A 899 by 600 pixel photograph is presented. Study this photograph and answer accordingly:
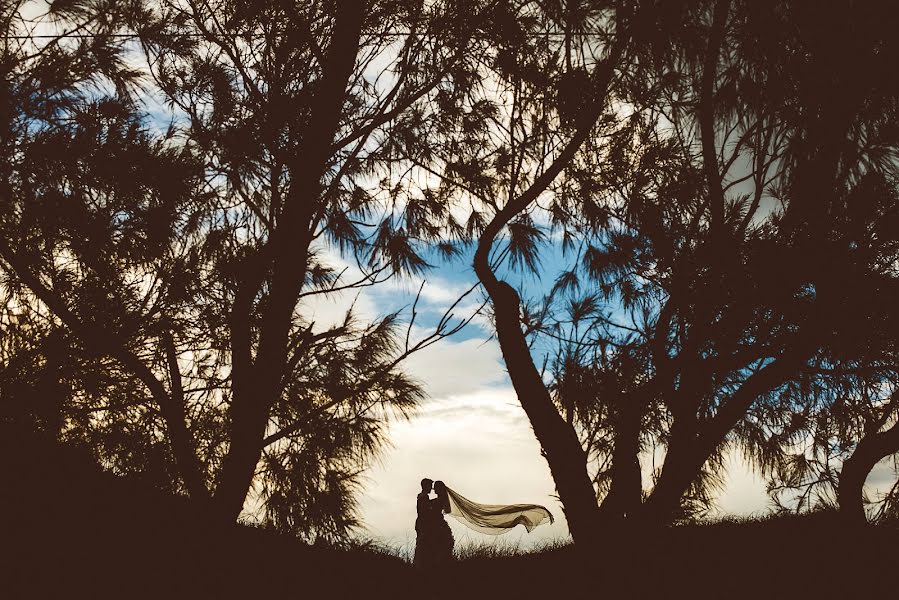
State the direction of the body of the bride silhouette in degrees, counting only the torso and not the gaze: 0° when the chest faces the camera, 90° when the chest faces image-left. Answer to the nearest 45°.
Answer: approximately 90°
